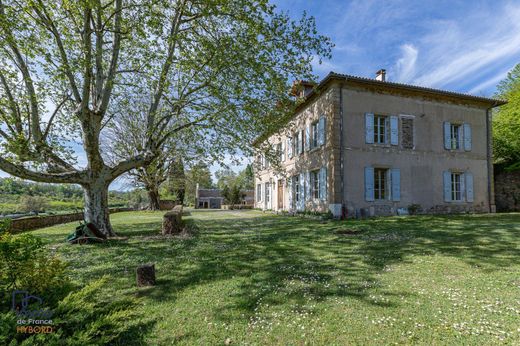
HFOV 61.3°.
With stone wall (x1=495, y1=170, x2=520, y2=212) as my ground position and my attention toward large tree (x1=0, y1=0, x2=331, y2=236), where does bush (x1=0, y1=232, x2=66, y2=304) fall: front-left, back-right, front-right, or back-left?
front-left

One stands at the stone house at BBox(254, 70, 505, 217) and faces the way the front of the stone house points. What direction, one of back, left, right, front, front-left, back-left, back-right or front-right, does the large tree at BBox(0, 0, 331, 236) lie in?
front

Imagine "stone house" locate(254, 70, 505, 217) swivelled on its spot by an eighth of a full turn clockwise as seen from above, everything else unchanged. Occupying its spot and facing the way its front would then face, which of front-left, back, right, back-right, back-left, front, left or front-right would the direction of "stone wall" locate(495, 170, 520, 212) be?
back-right

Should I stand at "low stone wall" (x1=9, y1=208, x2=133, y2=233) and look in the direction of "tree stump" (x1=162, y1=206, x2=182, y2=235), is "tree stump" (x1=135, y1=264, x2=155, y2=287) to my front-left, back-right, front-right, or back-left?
front-right

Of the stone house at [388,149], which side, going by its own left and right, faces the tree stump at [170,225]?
front

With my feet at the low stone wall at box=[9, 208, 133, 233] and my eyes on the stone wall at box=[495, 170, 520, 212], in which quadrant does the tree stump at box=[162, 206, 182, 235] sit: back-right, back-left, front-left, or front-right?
front-right

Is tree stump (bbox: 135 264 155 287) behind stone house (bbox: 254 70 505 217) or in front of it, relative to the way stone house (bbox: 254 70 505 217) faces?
in front

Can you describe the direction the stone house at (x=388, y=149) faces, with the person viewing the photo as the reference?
facing the viewer and to the left of the viewer

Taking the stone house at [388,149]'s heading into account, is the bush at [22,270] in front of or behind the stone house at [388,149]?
in front
